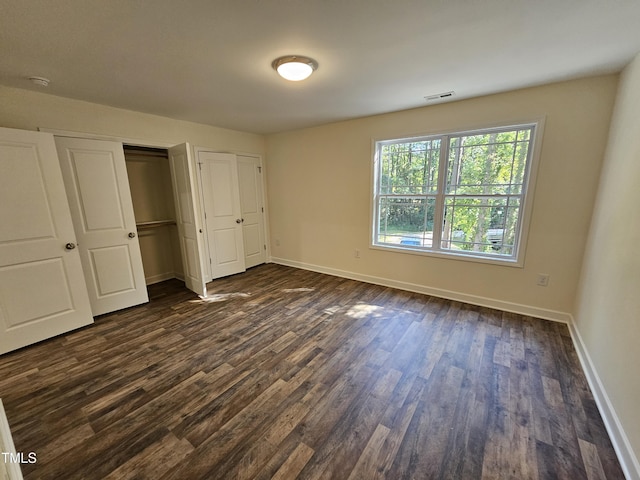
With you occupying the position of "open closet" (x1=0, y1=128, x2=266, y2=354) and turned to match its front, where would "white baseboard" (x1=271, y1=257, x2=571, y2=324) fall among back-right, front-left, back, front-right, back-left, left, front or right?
front

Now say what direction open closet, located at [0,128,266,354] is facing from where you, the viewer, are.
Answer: facing the viewer and to the right of the viewer

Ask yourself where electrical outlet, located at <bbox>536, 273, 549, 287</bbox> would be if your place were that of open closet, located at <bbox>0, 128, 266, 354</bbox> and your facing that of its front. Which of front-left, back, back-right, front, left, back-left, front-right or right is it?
front

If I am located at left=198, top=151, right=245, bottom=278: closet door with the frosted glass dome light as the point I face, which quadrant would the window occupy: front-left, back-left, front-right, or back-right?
front-left

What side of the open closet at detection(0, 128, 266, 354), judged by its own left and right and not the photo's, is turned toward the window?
front

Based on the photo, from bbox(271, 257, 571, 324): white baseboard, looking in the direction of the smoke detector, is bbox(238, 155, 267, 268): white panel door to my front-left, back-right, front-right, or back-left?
front-right

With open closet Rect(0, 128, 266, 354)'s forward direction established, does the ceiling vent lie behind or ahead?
ahead
